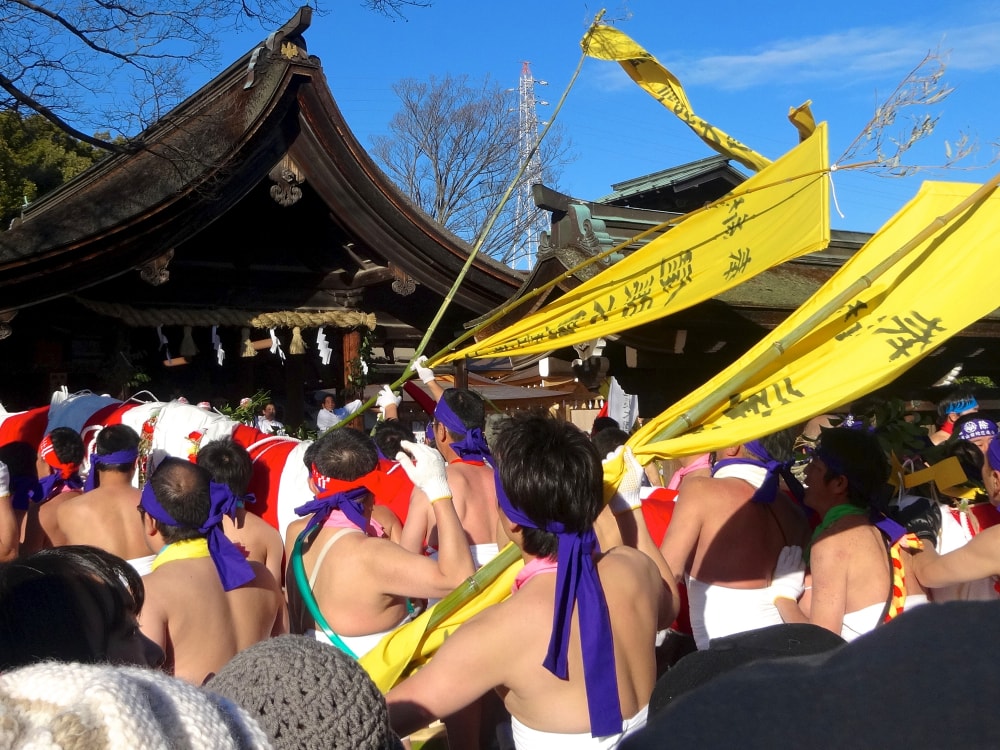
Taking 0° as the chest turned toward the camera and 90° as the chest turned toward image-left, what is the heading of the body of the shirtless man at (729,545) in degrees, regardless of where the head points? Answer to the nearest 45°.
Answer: approximately 135°

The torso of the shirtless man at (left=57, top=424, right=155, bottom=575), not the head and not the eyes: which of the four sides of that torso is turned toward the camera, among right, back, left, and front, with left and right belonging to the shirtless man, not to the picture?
back

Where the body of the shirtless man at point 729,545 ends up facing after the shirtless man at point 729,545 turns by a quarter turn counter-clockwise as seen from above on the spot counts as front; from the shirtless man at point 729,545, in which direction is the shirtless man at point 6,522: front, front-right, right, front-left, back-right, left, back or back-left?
front-right

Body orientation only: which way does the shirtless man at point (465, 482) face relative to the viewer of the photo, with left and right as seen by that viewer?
facing away from the viewer and to the left of the viewer

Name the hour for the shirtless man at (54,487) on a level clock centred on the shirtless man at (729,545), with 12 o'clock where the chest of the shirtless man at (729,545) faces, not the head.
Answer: the shirtless man at (54,487) is roughly at 11 o'clock from the shirtless man at (729,545).

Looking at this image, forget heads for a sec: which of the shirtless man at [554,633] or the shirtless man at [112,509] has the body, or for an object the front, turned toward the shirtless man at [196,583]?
the shirtless man at [554,633]

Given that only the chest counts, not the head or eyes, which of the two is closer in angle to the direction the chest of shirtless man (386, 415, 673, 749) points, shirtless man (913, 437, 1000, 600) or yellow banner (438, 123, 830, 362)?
the yellow banner

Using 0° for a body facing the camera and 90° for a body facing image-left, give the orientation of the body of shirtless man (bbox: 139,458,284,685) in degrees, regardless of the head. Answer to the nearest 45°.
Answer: approximately 135°

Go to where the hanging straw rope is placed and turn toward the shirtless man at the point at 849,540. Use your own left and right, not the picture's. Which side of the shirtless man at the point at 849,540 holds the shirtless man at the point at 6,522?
right
